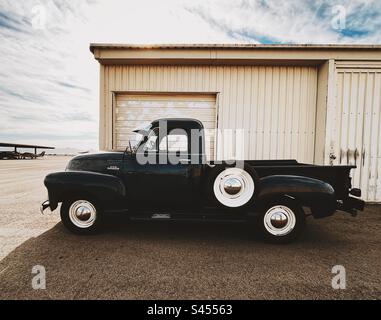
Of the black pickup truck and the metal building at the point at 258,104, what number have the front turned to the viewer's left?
1

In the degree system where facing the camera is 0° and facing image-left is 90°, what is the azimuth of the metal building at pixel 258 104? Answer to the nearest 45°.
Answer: approximately 0°

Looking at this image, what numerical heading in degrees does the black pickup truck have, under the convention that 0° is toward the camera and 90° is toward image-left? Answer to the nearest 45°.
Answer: approximately 90°

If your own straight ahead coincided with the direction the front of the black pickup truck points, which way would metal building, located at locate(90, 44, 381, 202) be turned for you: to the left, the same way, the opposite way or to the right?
to the left

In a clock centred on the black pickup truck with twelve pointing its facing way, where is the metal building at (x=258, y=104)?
The metal building is roughly at 4 o'clock from the black pickup truck.
